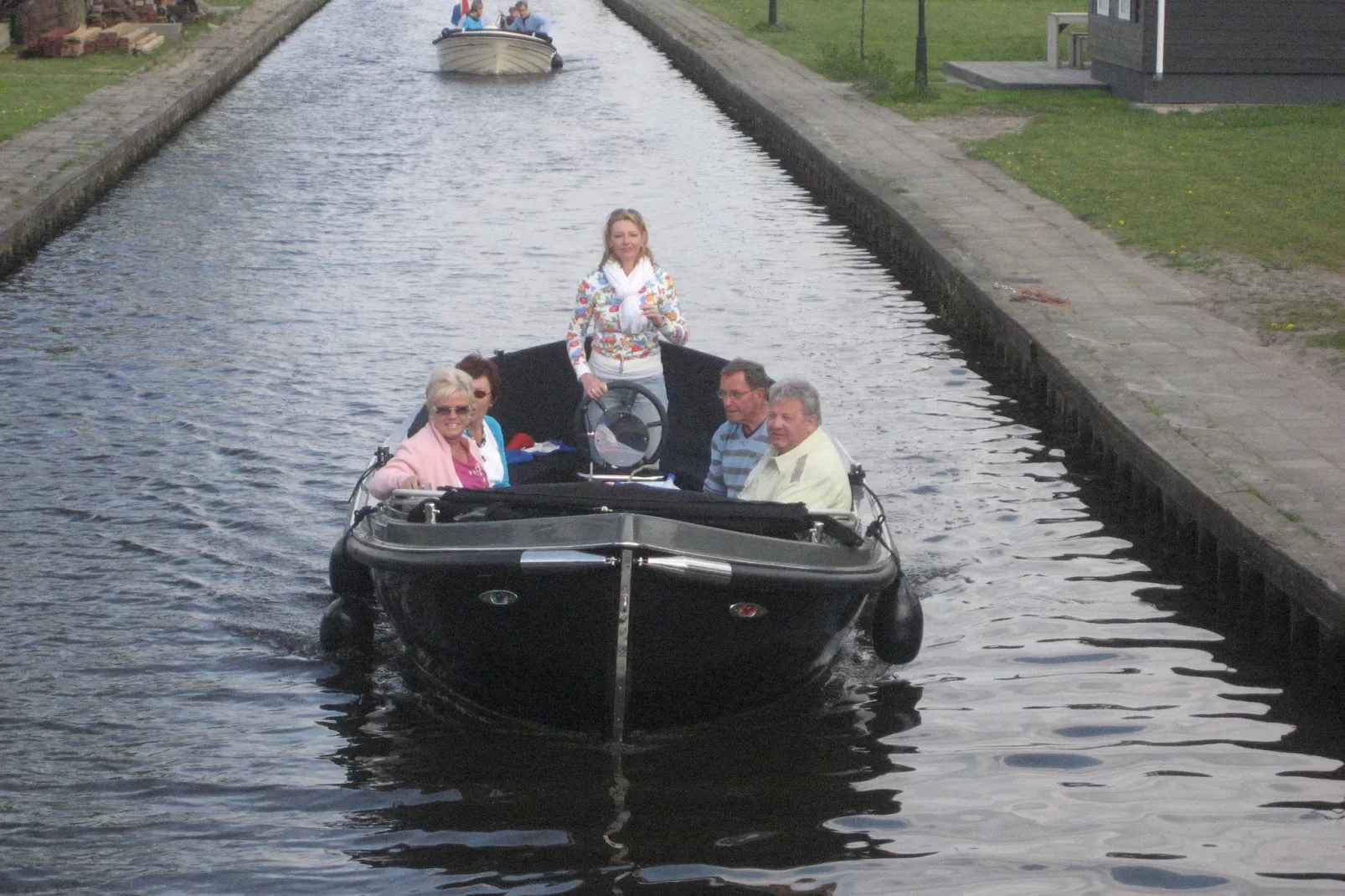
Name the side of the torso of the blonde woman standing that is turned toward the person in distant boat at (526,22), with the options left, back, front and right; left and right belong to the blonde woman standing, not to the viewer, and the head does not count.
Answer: back

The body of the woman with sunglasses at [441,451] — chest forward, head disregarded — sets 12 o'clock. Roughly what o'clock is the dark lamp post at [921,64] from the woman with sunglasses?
The dark lamp post is roughly at 8 o'clock from the woman with sunglasses.

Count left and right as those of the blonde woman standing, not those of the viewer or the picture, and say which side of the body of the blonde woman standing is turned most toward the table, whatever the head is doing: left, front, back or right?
back

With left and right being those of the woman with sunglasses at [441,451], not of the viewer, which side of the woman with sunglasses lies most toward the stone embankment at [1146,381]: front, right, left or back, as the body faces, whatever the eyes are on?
left

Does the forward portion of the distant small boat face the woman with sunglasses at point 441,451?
yes

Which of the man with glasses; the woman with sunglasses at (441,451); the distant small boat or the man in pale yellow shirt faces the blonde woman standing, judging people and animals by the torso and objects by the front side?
the distant small boat

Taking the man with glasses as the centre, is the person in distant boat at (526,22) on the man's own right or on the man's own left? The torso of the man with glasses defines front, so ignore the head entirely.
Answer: on the man's own right

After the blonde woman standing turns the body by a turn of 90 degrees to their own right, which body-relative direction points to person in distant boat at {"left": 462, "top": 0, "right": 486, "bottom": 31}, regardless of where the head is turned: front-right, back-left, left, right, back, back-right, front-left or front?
right
